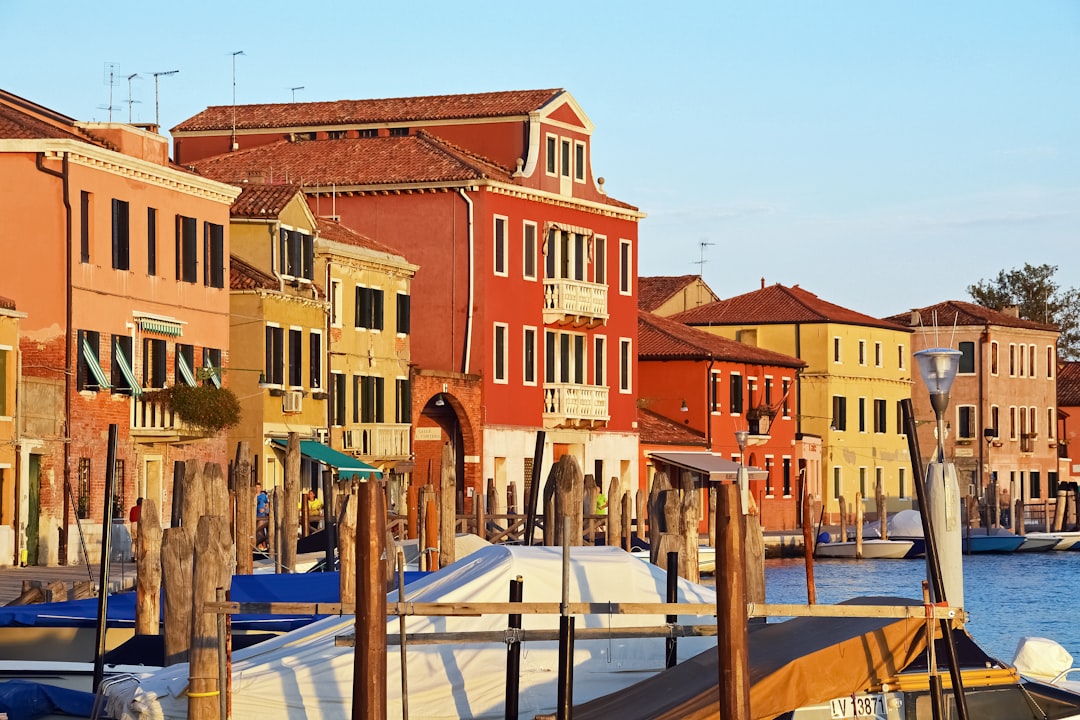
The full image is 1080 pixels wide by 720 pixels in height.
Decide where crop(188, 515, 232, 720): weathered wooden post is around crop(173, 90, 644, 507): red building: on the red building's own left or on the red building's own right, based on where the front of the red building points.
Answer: on the red building's own right

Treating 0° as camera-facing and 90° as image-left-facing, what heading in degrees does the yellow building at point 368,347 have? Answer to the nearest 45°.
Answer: approximately 315°

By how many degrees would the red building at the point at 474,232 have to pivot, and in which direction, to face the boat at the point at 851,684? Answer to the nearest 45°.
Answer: approximately 45° to its right

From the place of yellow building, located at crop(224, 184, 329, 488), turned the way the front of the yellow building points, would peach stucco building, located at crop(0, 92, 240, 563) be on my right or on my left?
on my right

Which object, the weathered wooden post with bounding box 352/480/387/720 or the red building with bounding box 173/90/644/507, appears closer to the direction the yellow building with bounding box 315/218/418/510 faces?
the weathered wooden post

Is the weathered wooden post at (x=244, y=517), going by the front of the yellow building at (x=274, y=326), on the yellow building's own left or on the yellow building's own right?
on the yellow building's own right

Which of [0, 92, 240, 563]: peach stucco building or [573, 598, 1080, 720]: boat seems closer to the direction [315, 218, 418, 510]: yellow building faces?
the boat
